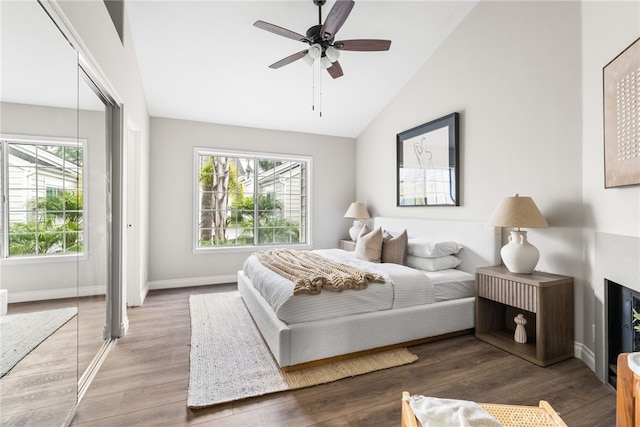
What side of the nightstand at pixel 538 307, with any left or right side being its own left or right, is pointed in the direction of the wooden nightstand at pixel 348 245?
right

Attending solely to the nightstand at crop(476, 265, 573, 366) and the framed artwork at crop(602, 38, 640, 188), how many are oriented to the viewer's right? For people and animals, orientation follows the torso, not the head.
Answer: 0

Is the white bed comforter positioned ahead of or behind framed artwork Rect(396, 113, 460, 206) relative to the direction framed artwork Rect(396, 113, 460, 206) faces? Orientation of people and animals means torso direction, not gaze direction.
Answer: ahead

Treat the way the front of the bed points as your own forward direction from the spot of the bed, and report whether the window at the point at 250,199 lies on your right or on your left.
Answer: on your right

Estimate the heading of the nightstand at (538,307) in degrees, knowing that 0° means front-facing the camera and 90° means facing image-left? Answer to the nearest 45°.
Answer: approximately 45°

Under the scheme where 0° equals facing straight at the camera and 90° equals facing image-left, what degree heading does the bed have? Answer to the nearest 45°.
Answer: approximately 45°
